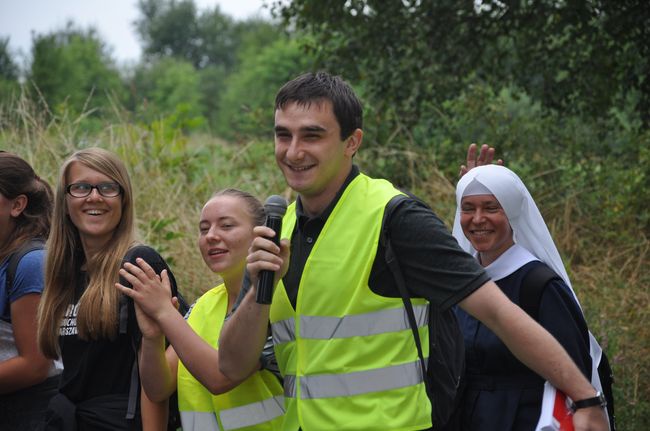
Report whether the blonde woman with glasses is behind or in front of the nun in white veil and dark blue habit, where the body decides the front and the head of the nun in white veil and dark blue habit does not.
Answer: in front

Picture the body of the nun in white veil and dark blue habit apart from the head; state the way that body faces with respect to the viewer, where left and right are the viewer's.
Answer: facing the viewer and to the left of the viewer

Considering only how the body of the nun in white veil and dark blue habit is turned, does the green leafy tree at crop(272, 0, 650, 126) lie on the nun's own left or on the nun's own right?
on the nun's own right

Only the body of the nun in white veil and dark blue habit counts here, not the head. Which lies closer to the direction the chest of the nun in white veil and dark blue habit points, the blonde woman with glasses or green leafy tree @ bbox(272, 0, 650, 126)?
the blonde woman with glasses

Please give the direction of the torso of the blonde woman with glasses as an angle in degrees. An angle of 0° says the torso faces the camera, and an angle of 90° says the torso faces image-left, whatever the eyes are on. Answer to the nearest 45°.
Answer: approximately 45°

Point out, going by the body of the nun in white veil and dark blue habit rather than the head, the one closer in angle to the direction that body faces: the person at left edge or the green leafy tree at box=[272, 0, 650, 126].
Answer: the person at left edge

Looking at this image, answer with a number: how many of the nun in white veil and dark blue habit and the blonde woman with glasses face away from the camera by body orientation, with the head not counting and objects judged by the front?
0

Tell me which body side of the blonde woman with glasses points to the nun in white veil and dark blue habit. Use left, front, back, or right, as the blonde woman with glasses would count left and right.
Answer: left

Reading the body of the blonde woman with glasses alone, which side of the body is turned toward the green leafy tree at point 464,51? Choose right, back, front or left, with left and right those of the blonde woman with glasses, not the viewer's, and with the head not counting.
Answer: back

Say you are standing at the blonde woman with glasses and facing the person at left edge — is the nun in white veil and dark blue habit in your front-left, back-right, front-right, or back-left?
back-right

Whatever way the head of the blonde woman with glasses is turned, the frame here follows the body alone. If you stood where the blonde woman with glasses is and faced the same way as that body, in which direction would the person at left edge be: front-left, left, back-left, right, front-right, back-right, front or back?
right
